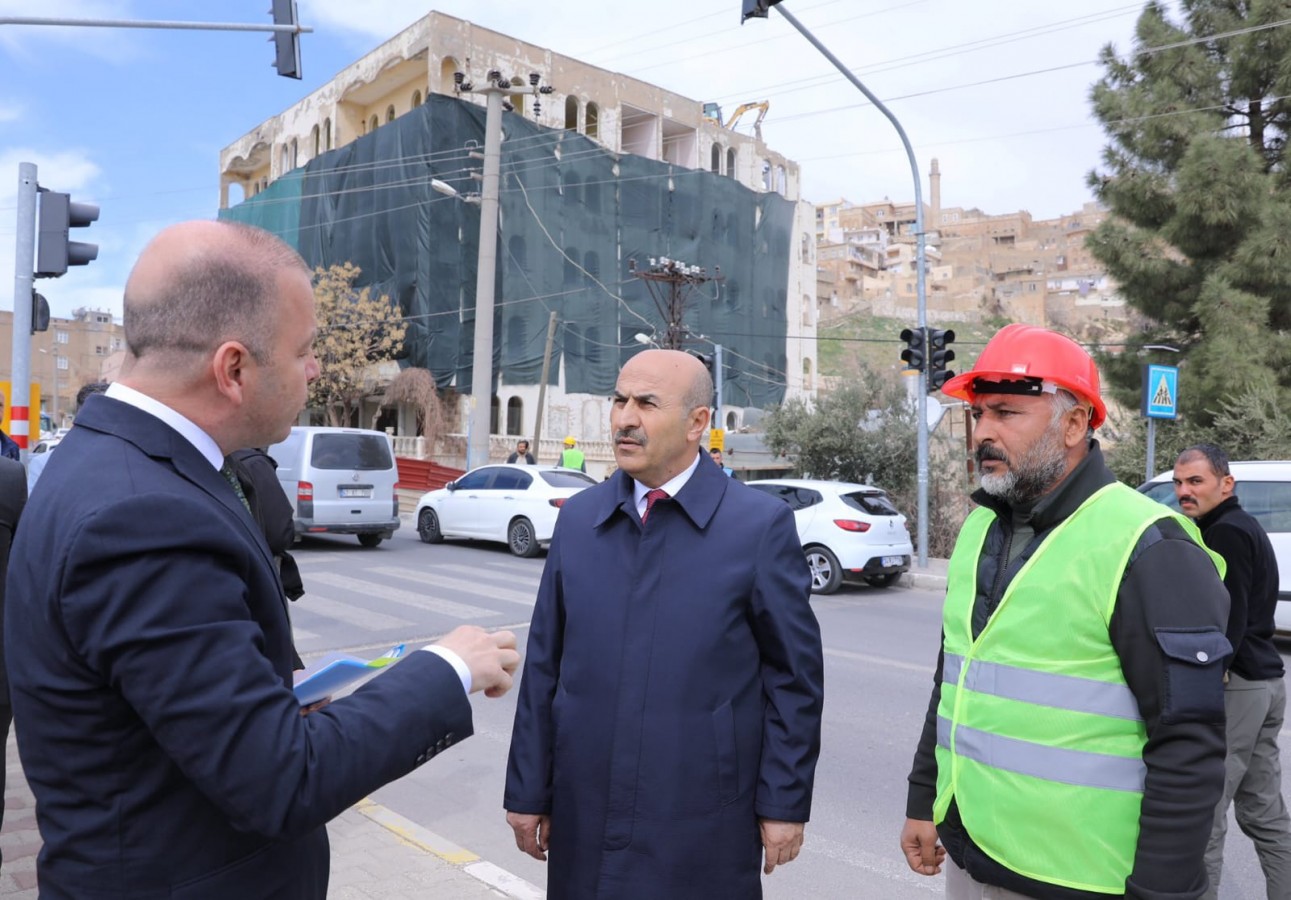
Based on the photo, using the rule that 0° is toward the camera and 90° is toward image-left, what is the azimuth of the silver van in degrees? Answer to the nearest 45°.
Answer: approximately 135°

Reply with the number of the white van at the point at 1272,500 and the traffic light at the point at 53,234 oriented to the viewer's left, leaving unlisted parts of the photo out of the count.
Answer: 1

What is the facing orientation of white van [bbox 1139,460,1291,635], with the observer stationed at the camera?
facing to the left of the viewer

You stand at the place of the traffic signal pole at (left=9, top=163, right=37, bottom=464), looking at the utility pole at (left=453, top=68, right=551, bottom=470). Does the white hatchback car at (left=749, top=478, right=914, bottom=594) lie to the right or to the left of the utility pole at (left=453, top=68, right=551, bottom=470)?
right

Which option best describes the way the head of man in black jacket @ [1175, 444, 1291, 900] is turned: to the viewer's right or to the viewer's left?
to the viewer's left

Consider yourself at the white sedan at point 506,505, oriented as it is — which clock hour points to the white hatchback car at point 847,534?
The white hatchback car is roughly at 6 o'clock from the white sedan.

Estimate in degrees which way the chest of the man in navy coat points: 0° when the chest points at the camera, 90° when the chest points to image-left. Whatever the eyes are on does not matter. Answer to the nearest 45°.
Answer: approximately 45°

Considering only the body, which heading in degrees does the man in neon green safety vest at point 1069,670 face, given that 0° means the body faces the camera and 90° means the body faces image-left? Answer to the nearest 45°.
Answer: approximately 45°

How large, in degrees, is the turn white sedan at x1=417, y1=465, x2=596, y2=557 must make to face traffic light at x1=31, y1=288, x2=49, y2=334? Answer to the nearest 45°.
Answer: approximately 90° to its left

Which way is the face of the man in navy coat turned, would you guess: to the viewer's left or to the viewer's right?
to the viewer's left

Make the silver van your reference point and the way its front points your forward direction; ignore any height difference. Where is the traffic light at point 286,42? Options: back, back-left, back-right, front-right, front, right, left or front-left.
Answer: back-left
